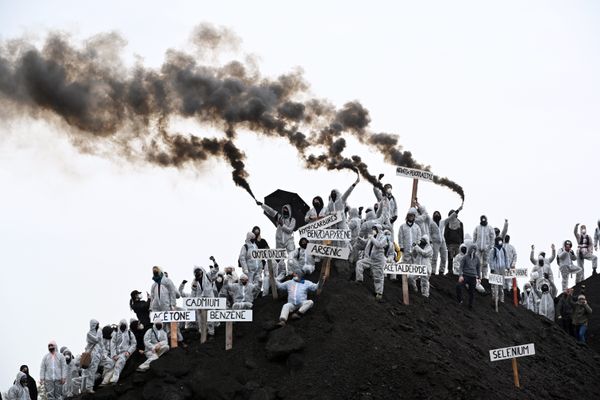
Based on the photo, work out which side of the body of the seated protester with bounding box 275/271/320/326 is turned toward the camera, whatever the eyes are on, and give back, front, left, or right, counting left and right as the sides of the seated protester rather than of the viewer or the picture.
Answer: front

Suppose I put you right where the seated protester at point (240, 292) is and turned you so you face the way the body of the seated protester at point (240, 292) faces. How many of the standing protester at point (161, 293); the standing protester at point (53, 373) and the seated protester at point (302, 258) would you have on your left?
1

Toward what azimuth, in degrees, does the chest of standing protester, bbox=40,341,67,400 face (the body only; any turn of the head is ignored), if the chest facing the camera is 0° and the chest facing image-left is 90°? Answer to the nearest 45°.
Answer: approximately 0°

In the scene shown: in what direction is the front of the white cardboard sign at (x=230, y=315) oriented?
toward the camera

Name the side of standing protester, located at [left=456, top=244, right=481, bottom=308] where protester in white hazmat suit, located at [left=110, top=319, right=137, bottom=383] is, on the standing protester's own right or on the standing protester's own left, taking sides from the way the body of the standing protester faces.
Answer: on the standing protester's own right

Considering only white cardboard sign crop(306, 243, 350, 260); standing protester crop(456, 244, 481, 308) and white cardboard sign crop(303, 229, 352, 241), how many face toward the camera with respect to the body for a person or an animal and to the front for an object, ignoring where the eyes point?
3

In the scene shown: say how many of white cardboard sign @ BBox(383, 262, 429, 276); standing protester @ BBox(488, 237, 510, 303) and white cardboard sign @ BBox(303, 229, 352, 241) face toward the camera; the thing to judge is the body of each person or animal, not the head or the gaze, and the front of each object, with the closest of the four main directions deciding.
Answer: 3

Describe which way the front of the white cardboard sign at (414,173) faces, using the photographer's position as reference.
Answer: facing the viewer

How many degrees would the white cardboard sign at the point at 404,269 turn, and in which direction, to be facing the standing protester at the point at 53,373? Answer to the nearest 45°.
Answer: approximately 90° to its right

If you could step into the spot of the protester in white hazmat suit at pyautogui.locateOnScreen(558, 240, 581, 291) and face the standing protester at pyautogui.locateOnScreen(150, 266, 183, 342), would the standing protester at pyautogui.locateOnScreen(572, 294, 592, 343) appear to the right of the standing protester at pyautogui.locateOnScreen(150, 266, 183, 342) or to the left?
left
